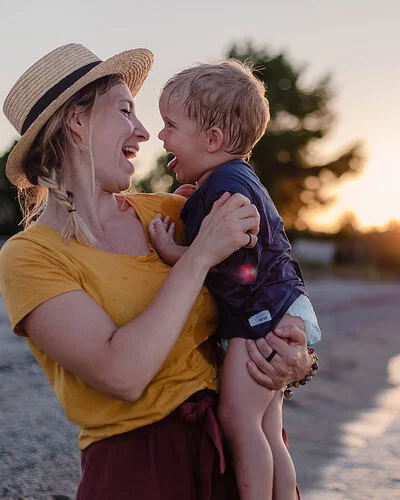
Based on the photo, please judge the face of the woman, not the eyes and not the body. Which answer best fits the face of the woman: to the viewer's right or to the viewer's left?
to the viewer's right

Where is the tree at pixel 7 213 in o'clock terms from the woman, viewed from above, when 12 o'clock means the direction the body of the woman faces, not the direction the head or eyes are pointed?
The tree is roughly at 7 o'clock from the woman.

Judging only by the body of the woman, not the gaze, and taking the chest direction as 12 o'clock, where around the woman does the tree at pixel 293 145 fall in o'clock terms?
The tree is roughly at 8 o'clock from the woman.

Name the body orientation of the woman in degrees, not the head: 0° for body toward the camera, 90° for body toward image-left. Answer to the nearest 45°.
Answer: approximately 315°
